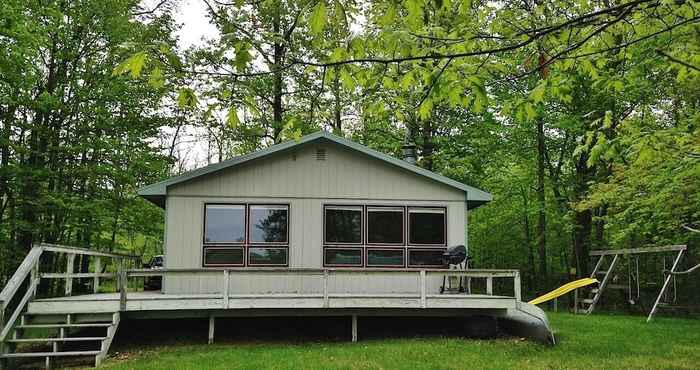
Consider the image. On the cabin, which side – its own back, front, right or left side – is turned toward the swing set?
left

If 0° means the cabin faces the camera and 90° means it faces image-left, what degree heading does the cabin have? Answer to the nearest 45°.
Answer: approximately 0°
